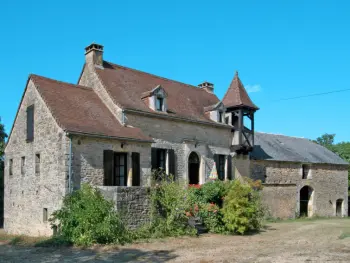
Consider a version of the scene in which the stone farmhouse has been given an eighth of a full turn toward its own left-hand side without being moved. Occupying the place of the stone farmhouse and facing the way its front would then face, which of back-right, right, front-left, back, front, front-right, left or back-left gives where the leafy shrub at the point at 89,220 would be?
right

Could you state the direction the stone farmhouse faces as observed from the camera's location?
facing the viewer and to the right of the viewer
